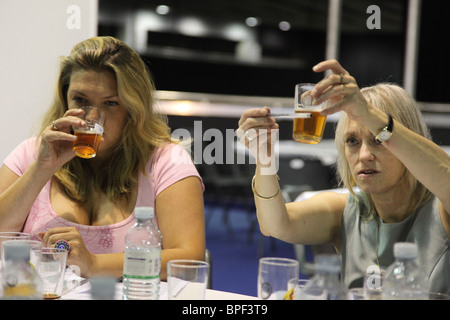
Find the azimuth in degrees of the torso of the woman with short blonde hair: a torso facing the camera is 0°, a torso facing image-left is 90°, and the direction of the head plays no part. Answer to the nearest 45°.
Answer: approximately 45°

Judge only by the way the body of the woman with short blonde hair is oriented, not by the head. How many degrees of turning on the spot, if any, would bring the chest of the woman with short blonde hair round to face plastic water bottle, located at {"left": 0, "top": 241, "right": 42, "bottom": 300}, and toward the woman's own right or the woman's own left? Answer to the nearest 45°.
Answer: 0° — they already face it

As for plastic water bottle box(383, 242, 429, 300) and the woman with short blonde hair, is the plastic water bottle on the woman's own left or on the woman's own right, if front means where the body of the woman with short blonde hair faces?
on the woman's own left

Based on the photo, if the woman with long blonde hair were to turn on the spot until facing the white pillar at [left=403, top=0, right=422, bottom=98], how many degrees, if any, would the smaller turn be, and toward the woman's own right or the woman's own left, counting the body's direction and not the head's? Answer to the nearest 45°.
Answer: approximately 135° to the woman's own left

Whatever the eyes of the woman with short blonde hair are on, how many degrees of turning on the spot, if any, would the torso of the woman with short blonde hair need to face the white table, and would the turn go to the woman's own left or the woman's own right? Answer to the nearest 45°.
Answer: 0° — they already face it

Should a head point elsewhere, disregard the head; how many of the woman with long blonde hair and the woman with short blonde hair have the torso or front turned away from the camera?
0

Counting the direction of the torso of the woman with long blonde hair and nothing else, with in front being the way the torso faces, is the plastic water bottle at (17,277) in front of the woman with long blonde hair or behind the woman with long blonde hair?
in front

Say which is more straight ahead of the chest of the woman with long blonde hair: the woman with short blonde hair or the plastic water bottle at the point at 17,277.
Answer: the plastic water bottle

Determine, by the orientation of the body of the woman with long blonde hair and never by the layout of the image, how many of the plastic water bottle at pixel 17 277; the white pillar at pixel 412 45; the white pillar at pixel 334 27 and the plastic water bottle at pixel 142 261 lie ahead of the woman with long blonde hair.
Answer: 2

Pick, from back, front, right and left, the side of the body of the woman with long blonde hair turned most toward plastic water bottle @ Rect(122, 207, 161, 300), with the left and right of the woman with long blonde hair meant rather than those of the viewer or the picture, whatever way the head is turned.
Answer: front

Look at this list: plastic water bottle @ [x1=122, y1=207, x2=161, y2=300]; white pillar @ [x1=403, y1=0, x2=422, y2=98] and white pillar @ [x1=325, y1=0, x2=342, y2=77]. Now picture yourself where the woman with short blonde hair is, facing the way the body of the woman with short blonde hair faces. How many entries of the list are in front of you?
1

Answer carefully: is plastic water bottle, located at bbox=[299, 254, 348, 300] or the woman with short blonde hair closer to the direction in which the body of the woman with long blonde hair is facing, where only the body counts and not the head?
the plastic water bottle

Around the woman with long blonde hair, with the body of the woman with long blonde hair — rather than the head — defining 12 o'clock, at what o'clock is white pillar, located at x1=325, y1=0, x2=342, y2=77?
The white pillar is roughly at 7 o'clock from the woman with long blonde hair.

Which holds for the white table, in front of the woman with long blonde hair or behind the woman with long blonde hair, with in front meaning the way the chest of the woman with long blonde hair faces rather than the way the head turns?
in front
